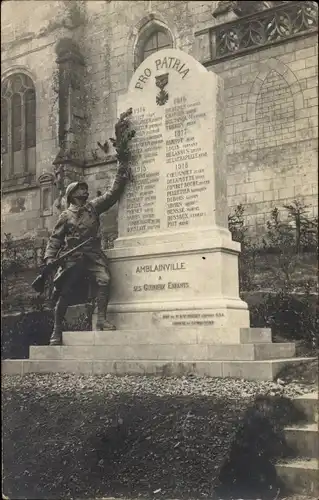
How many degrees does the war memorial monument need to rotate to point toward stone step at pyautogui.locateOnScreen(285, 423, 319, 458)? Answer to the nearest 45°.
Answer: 0° — it already faces it

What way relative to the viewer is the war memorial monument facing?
toward the camera

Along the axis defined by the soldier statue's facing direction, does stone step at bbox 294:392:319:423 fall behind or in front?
in front

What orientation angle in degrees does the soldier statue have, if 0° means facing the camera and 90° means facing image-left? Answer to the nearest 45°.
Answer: approximately 315°

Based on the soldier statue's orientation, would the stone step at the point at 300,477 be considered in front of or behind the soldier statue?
in front

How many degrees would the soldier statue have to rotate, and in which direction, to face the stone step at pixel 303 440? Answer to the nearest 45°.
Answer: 0° — it already faces it

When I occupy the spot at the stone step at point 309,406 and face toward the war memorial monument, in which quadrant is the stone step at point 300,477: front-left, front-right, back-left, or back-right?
back-left

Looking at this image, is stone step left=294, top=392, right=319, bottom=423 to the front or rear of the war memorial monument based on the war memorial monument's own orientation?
to the front
